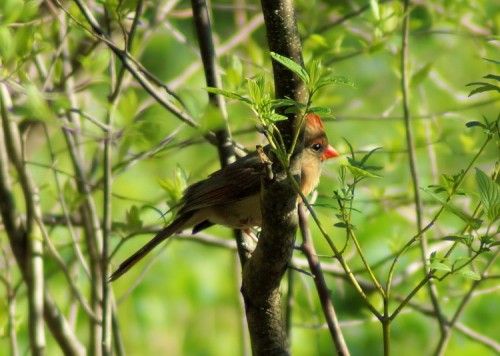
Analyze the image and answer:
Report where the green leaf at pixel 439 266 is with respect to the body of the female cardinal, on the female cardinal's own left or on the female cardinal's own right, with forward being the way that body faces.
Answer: on the female cardinal's own right

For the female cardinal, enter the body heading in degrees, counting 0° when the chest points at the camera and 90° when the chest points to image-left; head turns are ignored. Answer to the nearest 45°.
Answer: approximately 270°
